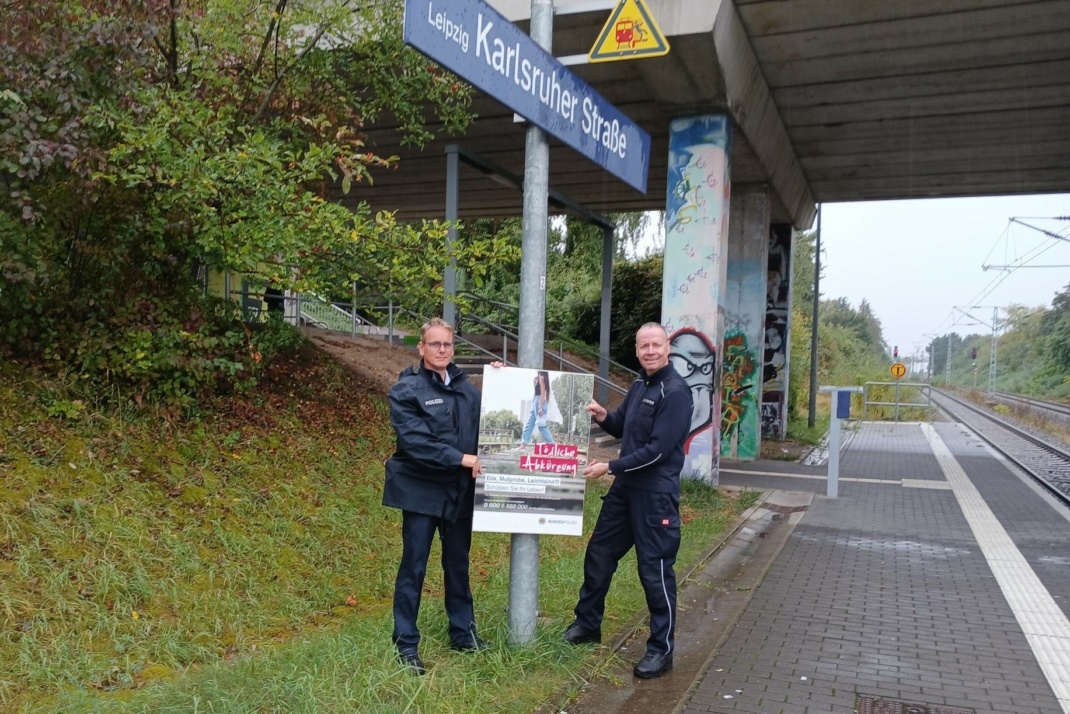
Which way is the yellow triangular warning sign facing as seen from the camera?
toward the camera

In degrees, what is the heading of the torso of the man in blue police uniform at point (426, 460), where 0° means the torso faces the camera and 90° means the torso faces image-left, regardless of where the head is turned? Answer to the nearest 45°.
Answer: approximately 315°

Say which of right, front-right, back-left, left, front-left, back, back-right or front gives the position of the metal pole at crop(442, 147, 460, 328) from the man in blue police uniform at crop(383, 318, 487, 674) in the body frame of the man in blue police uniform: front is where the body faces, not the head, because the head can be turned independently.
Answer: back-left

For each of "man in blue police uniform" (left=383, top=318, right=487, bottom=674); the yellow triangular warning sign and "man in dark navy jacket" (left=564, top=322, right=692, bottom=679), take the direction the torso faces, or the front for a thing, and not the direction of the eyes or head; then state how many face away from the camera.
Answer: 0

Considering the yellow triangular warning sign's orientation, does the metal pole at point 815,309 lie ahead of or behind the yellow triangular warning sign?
behind

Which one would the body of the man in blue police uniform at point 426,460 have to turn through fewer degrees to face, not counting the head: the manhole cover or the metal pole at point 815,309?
the manhole cover

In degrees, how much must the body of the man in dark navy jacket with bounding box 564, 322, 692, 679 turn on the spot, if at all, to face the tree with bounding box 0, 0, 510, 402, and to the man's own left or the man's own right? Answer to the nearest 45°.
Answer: approximately 90° to the man's own right

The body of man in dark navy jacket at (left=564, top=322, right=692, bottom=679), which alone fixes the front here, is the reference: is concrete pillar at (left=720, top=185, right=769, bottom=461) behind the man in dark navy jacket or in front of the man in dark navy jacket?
behind

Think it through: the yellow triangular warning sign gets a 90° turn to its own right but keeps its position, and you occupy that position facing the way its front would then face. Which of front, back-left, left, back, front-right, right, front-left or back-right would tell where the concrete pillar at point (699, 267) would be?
right

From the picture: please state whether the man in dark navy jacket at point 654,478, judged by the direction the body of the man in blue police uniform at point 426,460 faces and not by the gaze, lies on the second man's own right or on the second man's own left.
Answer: on the second man's own left

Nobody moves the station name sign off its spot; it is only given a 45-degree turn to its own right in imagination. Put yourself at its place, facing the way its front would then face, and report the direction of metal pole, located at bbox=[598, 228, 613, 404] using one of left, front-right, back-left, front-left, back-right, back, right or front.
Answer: back

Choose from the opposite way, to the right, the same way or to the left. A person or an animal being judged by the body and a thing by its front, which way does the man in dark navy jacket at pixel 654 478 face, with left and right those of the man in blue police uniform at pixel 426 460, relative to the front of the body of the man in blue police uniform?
to the right
